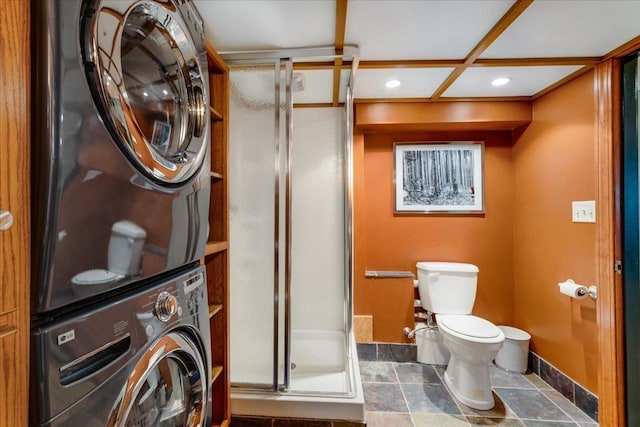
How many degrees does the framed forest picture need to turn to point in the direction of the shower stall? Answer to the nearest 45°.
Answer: approximately 45° to its right

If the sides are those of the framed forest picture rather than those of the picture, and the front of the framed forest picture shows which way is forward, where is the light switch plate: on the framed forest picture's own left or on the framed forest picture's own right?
on the framed forest picture's own left

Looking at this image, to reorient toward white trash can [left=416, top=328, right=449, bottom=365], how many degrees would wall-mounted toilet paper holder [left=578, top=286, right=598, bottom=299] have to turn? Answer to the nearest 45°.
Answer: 0° — it already faces it

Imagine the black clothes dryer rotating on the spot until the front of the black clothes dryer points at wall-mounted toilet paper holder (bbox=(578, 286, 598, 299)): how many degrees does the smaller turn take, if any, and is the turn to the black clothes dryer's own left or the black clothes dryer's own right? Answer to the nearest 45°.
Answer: approximately 45° to the black clothes dryer's own left

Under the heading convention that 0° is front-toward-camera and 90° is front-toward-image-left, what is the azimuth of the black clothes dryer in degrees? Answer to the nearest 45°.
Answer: approximately 315°

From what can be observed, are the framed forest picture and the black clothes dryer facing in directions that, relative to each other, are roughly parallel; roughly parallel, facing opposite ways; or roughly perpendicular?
roughly perpendicular

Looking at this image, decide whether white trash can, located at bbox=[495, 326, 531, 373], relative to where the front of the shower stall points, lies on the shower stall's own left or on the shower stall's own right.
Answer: on the shower stall's own left

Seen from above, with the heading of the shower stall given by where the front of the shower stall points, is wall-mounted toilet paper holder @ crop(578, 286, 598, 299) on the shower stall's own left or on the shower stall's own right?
on the shower stall's own left

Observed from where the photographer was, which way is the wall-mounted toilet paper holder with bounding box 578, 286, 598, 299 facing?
facing to the left of the viewer

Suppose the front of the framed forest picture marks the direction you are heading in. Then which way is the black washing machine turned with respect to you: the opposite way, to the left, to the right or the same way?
to the left
